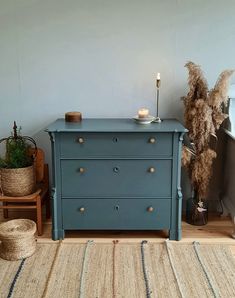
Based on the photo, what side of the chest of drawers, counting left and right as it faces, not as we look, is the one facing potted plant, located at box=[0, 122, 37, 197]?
right

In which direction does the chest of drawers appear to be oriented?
toward the camera

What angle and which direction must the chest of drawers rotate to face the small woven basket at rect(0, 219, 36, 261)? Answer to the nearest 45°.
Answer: approximately 90° to its right

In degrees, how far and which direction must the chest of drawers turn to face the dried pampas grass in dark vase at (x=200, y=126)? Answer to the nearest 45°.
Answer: approximately 90° to its left
